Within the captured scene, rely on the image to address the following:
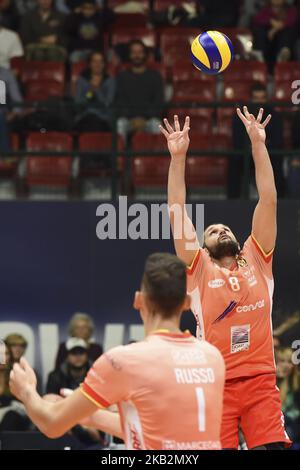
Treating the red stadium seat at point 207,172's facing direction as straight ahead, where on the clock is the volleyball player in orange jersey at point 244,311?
The volleyball player in orange jersey is roughly at 12 o'clock from the red stadium seat.

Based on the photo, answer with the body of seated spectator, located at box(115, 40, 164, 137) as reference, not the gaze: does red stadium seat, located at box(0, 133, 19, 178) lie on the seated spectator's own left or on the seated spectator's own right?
on the seated spectator's own right

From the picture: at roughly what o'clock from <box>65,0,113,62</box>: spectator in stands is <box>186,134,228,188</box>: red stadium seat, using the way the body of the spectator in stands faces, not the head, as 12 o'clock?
The red stadium seat is roughly at 11 o'clock from the spectator in stands.

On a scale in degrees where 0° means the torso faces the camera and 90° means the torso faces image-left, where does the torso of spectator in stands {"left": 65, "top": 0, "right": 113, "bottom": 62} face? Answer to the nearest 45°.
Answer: approximately 0°

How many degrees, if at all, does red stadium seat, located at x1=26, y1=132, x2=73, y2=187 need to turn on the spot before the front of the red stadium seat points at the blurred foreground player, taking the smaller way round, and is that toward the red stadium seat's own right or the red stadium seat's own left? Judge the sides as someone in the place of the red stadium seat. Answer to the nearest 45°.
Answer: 0° — it already faces them

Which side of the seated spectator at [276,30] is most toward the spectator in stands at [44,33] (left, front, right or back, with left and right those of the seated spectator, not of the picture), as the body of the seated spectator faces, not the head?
right

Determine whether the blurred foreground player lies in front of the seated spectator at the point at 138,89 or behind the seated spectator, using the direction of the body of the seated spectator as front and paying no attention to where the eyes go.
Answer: in front
